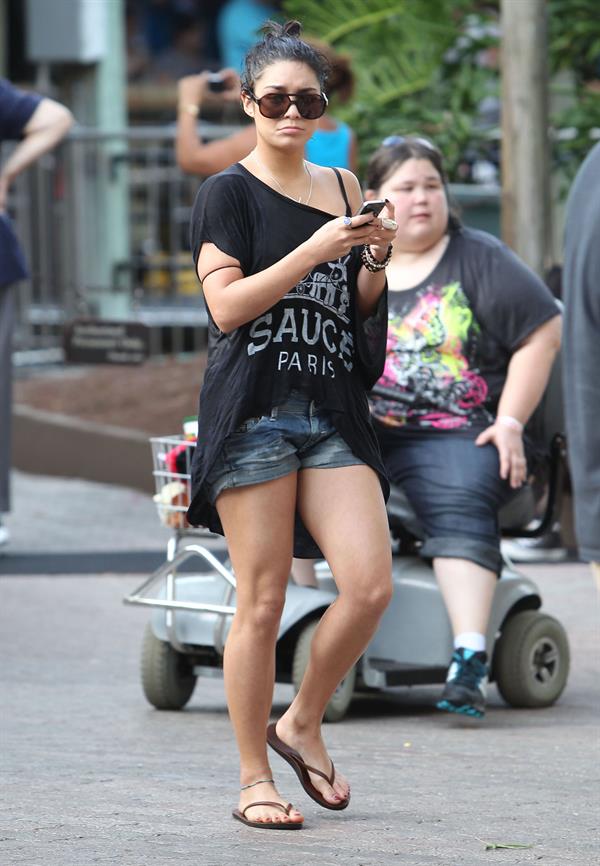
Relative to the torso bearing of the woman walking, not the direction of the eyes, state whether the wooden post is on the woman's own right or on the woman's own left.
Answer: on the woman's own left

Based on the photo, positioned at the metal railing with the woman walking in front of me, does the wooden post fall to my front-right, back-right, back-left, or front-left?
front-left

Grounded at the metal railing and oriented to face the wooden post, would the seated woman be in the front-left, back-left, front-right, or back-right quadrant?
front-right

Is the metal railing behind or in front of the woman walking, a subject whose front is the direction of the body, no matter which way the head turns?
behind

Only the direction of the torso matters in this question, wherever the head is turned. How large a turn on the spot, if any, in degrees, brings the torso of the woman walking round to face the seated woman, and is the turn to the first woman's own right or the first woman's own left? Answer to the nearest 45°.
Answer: approximately 135° to the first woman's own left

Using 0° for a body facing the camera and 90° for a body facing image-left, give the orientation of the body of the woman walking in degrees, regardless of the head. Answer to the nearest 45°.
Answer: approximately 315°
